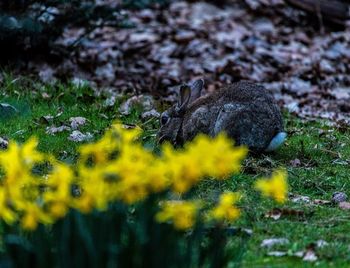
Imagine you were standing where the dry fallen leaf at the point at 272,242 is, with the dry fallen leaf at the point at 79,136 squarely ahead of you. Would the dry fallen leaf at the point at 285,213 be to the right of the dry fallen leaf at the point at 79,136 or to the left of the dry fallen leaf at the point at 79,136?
right

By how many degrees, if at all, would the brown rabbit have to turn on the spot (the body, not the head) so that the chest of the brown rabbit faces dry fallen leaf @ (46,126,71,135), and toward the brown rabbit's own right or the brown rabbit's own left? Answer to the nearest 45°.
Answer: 0° — it already faces it

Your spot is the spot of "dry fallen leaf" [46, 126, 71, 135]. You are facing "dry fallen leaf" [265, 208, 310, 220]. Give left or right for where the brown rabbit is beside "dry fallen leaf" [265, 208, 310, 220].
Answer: left

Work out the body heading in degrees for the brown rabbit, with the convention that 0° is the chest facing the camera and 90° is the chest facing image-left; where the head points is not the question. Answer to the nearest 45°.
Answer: approximately 90°

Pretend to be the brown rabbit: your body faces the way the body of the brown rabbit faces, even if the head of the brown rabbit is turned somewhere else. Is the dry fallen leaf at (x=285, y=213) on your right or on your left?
on your left

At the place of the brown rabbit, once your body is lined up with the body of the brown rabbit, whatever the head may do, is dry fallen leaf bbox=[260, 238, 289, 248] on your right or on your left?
on your left
